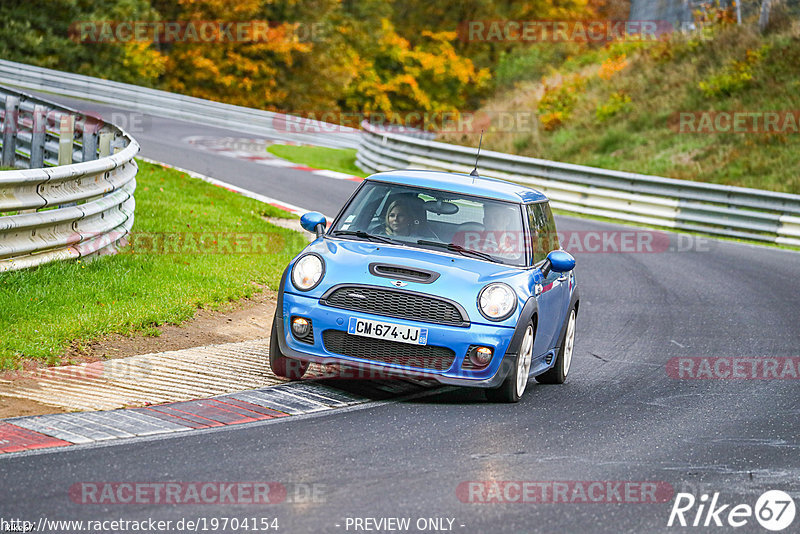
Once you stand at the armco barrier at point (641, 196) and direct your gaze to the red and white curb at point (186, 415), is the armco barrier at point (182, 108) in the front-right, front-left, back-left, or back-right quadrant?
back-right

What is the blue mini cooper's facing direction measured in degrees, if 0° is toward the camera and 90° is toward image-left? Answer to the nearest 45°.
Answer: approximately 45°

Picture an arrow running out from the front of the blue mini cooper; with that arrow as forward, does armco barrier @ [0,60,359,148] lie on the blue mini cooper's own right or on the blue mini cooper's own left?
on the blue mini cooper's own right

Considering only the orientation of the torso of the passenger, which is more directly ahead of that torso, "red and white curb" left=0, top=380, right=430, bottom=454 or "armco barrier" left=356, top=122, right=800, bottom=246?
the red and white curb

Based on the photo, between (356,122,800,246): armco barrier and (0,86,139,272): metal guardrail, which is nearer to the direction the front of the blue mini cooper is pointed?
the metal guardrail

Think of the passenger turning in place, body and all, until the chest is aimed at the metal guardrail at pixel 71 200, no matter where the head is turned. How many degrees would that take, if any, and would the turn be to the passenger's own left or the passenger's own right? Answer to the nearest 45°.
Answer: approximately 90° to the passenger's own right

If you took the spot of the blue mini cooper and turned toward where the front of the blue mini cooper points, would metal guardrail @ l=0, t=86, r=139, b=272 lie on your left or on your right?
on your right

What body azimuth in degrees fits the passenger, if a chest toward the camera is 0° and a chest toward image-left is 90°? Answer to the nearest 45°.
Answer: approximately 45°
